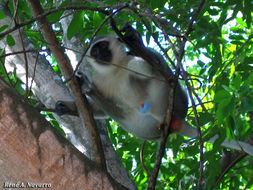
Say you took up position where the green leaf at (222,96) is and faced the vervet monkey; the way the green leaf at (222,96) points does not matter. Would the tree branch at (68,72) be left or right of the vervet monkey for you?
left

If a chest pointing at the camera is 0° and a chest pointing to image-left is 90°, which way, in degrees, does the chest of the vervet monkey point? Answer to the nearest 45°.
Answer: approximately 45°
